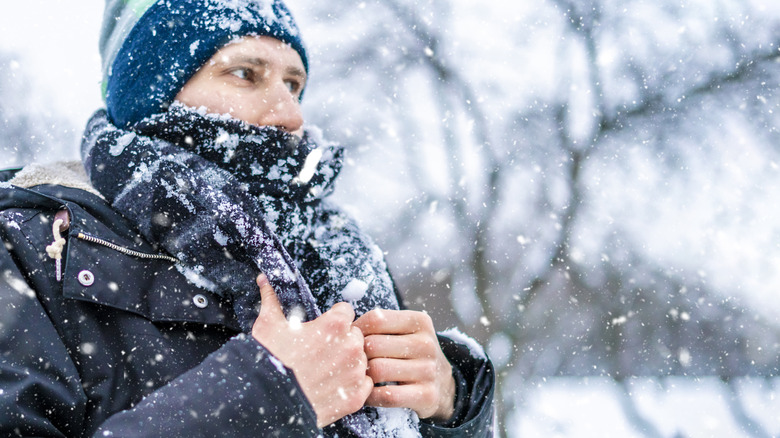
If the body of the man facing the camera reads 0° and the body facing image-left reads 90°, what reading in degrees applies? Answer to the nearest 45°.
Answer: approximately 315°
